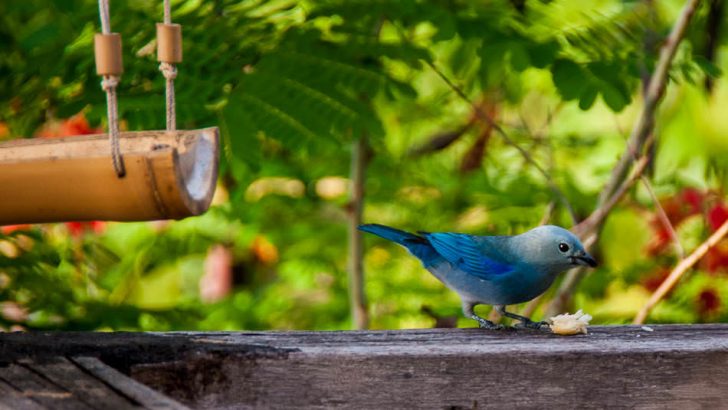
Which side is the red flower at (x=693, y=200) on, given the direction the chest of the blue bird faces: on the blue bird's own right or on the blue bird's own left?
on the blue bird's own left

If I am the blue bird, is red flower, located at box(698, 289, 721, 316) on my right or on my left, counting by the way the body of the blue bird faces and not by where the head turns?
on my left

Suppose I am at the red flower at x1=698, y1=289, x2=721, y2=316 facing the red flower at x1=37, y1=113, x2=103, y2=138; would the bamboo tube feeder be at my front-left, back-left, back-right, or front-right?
front-left

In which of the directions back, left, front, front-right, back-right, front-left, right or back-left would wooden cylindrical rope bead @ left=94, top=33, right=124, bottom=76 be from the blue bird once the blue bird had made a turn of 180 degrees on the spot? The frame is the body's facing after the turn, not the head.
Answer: front-left

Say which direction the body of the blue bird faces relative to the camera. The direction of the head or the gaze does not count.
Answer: to the viewer's right

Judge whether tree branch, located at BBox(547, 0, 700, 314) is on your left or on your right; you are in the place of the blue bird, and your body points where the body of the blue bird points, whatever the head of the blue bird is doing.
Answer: on your left

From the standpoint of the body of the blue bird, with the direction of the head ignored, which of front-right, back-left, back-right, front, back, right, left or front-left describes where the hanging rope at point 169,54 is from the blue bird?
back-right

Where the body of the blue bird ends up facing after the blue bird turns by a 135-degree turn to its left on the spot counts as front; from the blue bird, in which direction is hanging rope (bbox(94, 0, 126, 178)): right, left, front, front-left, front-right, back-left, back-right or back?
left

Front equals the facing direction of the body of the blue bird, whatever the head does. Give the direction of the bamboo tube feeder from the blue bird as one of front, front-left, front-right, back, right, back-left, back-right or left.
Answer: back-right

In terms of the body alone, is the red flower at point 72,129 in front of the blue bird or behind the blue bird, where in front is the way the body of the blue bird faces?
behind

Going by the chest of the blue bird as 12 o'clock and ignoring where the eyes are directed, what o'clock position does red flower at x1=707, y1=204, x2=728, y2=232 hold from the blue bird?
The red flower is roughly at 10 o'clock from the blue bird.

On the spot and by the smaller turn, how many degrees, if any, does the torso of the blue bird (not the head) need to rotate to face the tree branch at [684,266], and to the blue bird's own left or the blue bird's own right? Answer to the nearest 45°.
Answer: approximately 45° to the blue bird's own left
